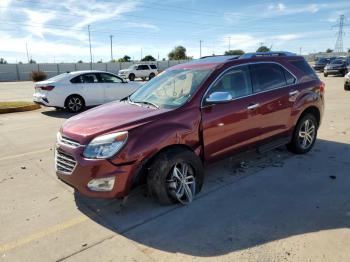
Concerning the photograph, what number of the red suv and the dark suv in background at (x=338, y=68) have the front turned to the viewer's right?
0

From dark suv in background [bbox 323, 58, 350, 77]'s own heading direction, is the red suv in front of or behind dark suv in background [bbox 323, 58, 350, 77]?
in front

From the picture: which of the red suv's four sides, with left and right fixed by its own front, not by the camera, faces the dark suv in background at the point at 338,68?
back

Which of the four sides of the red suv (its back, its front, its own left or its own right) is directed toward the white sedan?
right

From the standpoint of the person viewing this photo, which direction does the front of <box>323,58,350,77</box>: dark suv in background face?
facing the viewer and to the left of the viewer
